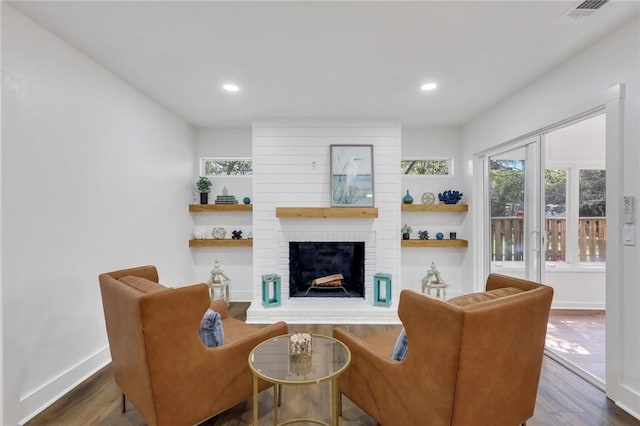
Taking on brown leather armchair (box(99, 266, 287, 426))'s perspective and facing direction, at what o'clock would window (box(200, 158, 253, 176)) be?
The window is roughly at 11 o'clock from the brown leather armchair.

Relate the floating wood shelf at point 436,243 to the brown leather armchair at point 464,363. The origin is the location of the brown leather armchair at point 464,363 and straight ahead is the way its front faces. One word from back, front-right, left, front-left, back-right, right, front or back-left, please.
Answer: front-right

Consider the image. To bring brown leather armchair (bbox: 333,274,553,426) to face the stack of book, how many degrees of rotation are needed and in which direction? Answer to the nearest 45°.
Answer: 0° — it already faces it

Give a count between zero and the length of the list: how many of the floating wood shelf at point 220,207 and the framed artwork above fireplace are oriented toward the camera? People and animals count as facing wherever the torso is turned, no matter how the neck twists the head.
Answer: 2

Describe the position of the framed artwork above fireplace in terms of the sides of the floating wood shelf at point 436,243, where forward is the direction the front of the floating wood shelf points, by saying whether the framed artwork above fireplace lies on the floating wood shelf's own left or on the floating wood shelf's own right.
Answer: on the floating wood shelf's own right

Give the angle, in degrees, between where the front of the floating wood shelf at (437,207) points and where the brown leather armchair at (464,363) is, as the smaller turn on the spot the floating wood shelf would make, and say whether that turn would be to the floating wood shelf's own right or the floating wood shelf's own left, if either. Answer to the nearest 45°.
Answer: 0° — it already faces it

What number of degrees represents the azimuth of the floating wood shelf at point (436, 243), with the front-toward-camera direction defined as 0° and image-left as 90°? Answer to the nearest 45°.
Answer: approximately 0°

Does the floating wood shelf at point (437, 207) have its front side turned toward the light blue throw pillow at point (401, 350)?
yes
